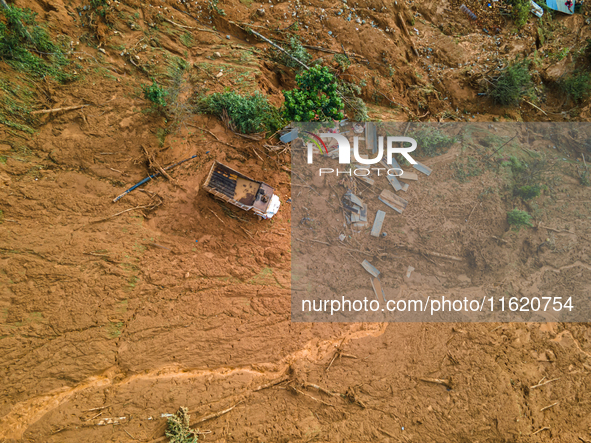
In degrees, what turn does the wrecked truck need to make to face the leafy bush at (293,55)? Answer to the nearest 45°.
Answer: approximately 135° to its left

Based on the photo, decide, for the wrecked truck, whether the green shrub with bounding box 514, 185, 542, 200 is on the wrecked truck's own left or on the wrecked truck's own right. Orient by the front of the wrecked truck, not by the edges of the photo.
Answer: on the wrecked truck's own left

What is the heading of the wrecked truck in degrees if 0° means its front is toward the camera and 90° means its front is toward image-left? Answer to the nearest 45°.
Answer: approximately 315°

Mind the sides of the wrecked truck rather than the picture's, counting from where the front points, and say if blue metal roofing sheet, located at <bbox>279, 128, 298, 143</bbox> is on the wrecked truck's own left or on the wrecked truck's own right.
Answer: on the wrecked truck's own left

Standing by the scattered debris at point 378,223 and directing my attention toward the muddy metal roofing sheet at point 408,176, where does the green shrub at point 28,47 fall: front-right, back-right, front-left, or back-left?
back-left

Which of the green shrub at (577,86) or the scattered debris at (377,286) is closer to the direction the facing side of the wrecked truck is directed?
the scattered debris
